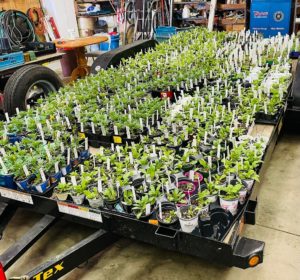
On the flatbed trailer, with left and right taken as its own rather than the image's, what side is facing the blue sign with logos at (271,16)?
back

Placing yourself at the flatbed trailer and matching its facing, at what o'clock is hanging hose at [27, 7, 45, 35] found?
The hanging hose is roughly at 4 o'clock from the flatbed trailer.

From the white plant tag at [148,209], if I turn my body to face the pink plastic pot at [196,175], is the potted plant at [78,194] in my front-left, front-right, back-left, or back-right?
back-left

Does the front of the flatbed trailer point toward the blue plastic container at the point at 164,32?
no

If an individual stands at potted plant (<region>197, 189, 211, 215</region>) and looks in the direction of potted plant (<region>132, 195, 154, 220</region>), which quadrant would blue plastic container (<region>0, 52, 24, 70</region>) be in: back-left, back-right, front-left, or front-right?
front-right

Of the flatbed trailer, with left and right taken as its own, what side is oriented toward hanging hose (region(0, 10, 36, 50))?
right

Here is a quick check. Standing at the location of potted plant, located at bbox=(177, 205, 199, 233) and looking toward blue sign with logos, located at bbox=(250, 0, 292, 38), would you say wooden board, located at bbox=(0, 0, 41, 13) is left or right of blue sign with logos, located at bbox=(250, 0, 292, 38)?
left

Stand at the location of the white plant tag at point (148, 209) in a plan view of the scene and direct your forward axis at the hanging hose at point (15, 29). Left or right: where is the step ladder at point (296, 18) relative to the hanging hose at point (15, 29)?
right

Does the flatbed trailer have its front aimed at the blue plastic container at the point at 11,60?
no
